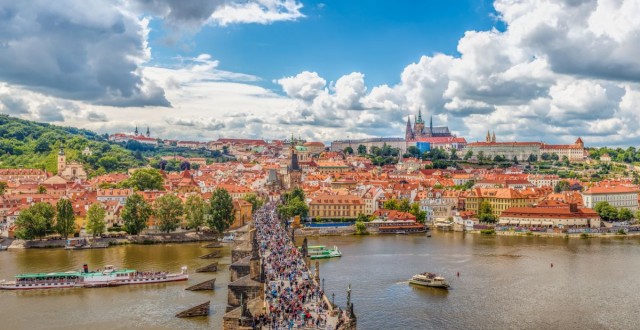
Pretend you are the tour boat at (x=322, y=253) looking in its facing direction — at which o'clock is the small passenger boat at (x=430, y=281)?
The small passenger boat is roughly at 2 o'clock from the tour boat.

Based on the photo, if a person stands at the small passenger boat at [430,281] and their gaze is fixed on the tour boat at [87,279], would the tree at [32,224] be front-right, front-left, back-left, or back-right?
front-right

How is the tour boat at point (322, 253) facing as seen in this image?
to the viewer's right

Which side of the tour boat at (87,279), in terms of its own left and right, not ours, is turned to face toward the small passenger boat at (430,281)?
front

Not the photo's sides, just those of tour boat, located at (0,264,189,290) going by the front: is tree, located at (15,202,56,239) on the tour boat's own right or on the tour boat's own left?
on the tour boat's own left

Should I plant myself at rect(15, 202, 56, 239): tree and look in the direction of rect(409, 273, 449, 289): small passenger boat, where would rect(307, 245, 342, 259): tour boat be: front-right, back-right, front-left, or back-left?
front-left

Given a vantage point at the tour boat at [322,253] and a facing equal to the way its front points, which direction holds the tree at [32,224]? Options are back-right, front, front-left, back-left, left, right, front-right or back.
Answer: back

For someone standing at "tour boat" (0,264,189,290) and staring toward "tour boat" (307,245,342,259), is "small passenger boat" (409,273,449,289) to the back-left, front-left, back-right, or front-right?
front-right

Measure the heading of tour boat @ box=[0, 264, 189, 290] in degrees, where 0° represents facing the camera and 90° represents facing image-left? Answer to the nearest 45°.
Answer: approximately 270°

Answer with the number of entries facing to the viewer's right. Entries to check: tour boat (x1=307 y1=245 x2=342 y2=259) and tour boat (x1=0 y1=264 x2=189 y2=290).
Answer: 2

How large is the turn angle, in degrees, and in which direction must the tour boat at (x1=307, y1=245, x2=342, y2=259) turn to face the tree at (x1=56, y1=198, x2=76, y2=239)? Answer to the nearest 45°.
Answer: approximately 180°
